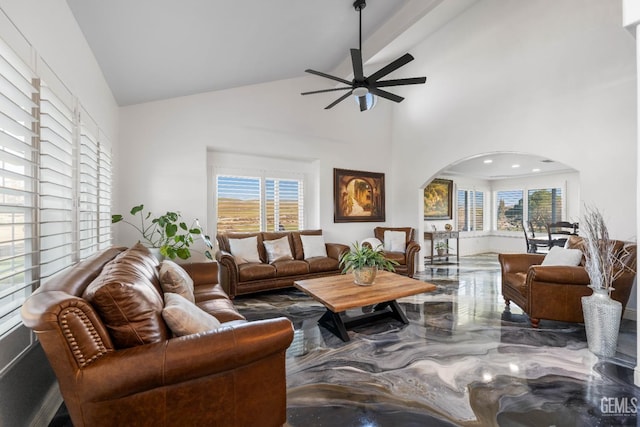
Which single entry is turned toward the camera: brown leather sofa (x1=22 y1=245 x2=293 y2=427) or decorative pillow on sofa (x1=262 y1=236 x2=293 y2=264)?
the decorative pillow on sofa

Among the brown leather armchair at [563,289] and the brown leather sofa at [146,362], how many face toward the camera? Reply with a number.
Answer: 0

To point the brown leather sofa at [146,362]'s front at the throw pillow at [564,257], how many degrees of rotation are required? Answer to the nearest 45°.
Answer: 0° — it already faces it

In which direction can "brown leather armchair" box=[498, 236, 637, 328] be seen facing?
to the viewer's left

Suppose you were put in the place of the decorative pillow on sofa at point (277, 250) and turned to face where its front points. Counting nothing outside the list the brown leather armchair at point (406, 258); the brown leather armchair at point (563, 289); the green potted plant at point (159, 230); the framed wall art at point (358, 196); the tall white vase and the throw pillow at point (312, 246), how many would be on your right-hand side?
1

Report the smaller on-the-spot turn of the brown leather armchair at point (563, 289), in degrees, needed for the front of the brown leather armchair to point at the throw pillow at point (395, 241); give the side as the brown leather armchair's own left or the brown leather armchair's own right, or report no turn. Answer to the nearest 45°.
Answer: approximately 45° to the brown leather armchair's own right

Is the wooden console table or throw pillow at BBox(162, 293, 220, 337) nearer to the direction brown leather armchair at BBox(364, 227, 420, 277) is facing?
the throw pillow

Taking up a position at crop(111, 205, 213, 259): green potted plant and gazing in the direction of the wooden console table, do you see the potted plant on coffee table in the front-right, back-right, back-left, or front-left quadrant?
front-right

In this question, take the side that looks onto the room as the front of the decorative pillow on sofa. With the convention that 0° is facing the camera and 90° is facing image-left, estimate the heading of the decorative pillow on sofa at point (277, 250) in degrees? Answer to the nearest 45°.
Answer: approximately 0°

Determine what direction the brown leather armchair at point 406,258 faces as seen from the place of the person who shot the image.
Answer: facing the viewer and to the left of the viewer

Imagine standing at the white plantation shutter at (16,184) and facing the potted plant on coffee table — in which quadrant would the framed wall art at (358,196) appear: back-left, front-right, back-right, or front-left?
front-left

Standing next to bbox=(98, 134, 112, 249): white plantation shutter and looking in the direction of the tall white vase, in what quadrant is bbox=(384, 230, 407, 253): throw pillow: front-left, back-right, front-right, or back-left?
front-left

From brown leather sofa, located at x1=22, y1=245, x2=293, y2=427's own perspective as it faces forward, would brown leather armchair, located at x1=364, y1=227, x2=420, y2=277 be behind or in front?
in front

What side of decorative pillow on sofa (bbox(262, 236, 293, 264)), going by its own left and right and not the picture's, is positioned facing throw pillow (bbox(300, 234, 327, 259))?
left

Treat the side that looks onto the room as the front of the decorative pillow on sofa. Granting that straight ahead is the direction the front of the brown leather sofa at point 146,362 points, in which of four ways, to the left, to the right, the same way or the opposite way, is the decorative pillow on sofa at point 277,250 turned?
to the right

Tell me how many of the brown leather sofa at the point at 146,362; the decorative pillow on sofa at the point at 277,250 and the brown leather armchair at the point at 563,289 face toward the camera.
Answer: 1

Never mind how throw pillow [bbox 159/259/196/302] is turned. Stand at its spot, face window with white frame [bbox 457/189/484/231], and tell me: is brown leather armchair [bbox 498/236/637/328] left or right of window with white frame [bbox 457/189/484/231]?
right

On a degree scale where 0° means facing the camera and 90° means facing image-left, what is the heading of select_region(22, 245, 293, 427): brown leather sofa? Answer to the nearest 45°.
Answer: approximately 270°
